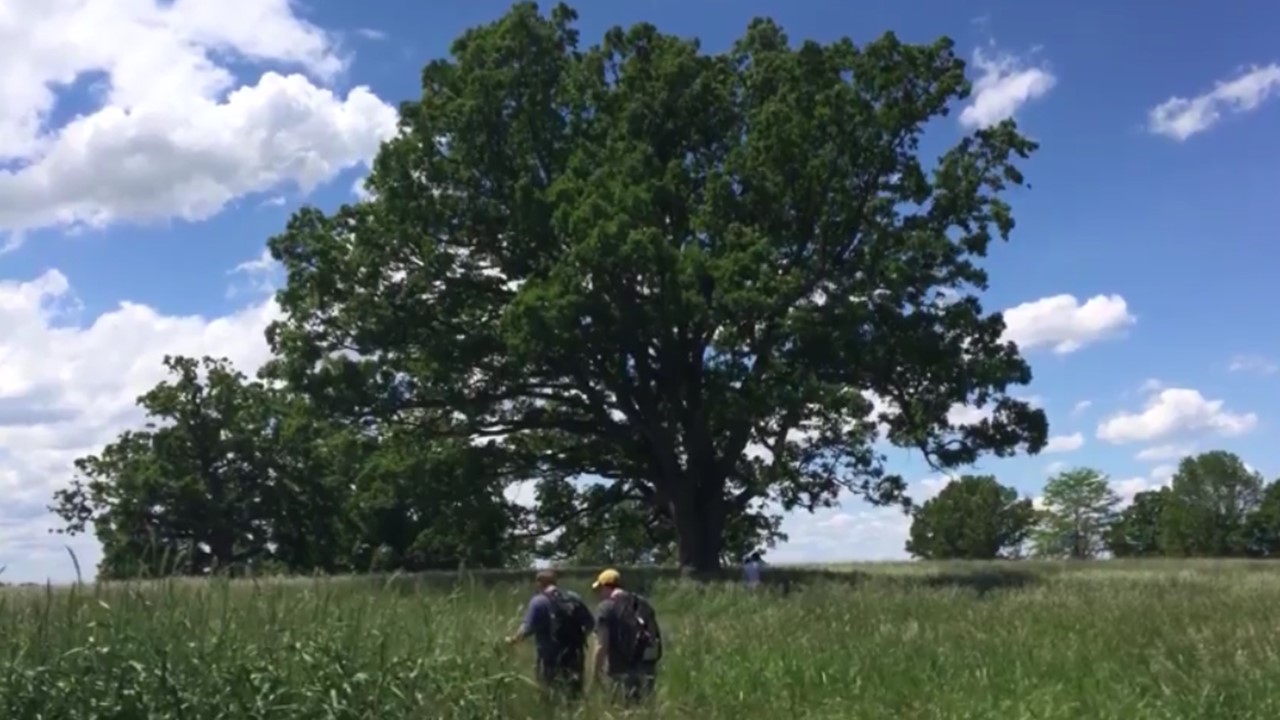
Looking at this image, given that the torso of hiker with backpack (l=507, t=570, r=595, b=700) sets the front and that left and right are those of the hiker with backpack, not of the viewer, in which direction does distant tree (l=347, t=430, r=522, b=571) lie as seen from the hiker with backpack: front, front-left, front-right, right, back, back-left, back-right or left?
front-right

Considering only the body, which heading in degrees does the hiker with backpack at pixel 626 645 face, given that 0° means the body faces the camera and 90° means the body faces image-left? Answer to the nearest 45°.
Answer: approximately 135°

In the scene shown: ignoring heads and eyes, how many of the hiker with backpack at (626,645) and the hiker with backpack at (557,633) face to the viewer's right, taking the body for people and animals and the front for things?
0

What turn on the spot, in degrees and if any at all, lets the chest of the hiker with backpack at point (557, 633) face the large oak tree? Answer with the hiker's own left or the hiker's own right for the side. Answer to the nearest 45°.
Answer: approximately 45° to the hiker's own right

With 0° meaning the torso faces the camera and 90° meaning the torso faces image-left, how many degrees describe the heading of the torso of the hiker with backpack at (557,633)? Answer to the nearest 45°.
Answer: approximately 135°
